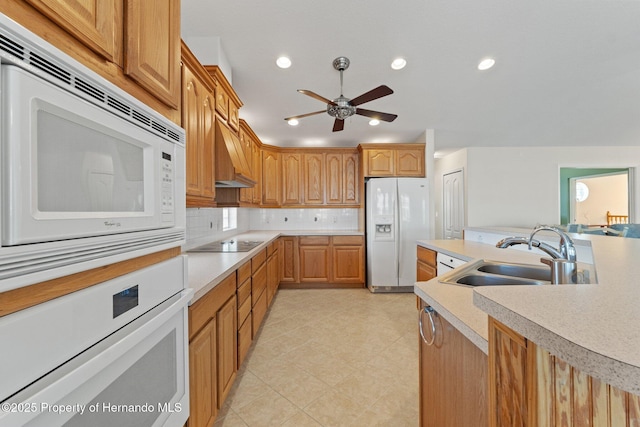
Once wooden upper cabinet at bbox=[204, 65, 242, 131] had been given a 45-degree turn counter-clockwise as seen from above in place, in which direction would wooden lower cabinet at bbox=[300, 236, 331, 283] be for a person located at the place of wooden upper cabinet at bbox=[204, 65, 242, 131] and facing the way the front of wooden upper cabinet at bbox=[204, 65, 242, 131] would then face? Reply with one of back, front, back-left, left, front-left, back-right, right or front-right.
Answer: front

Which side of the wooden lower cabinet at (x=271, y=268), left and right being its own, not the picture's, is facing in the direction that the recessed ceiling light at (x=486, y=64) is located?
front

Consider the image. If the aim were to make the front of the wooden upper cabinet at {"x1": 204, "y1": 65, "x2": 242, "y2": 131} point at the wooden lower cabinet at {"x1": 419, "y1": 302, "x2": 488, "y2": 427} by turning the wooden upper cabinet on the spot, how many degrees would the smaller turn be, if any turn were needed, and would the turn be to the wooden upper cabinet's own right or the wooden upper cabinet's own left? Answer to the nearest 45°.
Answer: approximately 45° to the wooden upper cabinet's own right

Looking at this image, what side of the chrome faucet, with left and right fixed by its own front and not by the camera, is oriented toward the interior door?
right

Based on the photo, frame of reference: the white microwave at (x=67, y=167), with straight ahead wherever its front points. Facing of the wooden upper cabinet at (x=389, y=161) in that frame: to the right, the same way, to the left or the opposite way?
to the right

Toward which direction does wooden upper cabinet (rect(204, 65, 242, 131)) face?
to the viewer's right

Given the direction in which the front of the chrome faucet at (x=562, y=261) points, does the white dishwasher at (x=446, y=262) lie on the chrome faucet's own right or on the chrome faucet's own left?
on the chrome faucet's own right

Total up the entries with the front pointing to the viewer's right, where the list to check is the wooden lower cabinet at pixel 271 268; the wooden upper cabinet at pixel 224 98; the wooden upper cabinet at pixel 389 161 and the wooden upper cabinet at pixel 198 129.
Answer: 3

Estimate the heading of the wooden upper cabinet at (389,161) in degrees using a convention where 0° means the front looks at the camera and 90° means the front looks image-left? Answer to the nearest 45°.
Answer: approximately 0°

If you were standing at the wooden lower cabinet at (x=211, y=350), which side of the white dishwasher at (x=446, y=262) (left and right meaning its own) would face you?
front

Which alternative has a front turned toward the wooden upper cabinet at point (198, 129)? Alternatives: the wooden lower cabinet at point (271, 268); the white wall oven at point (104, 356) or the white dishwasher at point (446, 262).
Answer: the white dishwasher

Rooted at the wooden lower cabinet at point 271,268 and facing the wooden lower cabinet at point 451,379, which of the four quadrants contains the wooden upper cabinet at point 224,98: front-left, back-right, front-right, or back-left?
front-right

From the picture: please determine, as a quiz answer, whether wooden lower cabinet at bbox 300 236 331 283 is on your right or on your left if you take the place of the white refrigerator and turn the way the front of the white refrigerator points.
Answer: on your right

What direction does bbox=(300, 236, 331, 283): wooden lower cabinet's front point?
toward the camera

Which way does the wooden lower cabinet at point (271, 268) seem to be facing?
to the viewer's right
